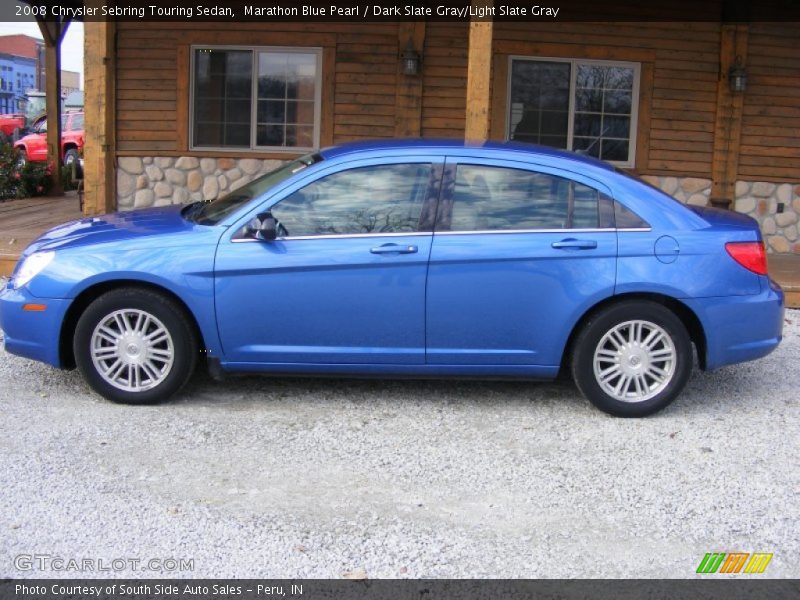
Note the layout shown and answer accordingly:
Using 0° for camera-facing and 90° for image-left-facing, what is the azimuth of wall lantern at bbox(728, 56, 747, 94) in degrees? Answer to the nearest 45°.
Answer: approximately 0°

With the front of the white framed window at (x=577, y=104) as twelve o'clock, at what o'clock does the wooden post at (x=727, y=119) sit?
The wooden post is roughly at 9 o'clock from the white framed window.

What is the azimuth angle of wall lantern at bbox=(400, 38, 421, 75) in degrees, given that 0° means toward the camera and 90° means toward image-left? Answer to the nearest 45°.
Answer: approximately 0°

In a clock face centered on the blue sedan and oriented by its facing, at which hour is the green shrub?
The green shrub is roughly at 2 o'clock from the blue sedan.

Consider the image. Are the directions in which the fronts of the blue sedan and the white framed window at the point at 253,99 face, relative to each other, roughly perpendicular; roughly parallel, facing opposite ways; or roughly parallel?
roughly perpendicular

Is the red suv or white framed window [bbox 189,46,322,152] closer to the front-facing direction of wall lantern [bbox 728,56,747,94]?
the white framed window

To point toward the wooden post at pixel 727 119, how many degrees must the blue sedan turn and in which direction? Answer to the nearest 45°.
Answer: approximately 135° to its right
